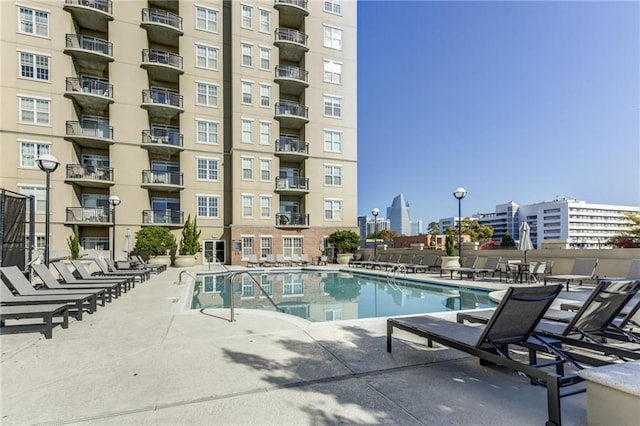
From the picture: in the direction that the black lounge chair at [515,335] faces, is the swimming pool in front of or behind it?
in front

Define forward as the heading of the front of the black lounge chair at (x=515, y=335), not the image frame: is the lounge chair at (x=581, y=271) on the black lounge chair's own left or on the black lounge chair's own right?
on the black lounge chair's own right

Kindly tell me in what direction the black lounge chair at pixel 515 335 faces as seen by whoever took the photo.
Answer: facing away from the viewer and to the left of the viewer

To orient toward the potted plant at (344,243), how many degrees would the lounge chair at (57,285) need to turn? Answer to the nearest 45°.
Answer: approximately 90° to its left

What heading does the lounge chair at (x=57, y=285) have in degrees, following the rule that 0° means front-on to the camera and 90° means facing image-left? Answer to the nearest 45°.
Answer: approximately 315°

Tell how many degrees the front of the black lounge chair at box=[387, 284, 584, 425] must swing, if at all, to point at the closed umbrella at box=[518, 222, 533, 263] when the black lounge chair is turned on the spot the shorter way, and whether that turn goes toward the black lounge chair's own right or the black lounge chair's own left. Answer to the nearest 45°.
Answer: approximately 45° to the black lounge chair's own right
